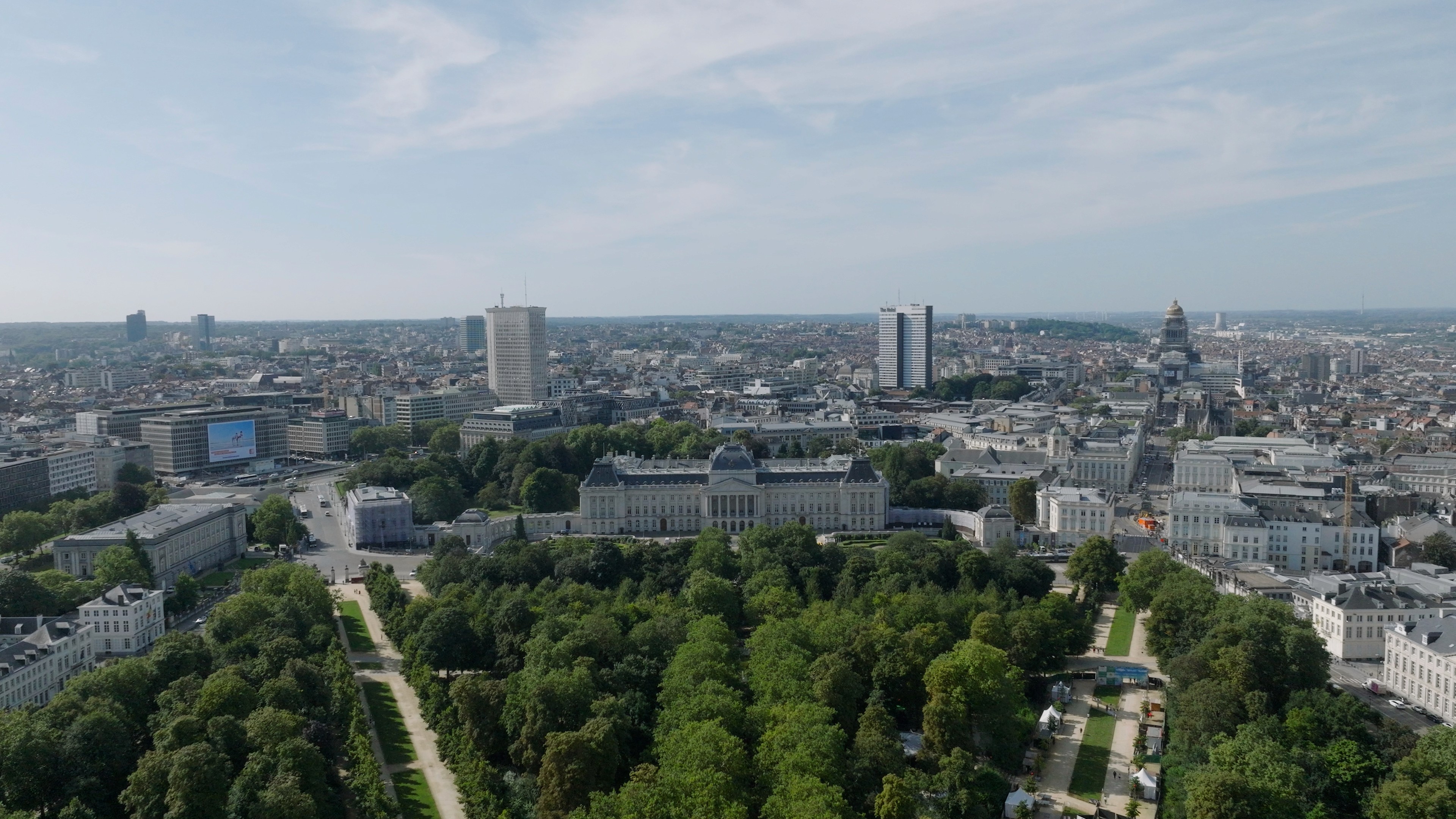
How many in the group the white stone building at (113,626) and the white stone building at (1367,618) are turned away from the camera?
0

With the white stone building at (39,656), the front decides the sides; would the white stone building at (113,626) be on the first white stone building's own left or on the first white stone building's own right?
on the first white stone building's own left

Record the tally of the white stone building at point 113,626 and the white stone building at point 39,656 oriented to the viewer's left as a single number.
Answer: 0

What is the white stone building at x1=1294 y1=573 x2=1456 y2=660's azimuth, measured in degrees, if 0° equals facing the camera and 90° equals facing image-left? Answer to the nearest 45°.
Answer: approximately 45°

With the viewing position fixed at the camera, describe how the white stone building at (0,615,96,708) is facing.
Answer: facing the viewer and to the right of the viewer

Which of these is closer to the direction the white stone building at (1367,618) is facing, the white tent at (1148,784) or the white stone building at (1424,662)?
the white tent

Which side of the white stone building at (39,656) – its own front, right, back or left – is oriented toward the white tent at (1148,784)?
front

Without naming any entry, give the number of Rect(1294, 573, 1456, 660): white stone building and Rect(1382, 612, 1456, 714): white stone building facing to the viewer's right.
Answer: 0

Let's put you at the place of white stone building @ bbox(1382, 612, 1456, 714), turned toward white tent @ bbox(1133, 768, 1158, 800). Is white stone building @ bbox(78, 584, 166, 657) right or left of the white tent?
right
